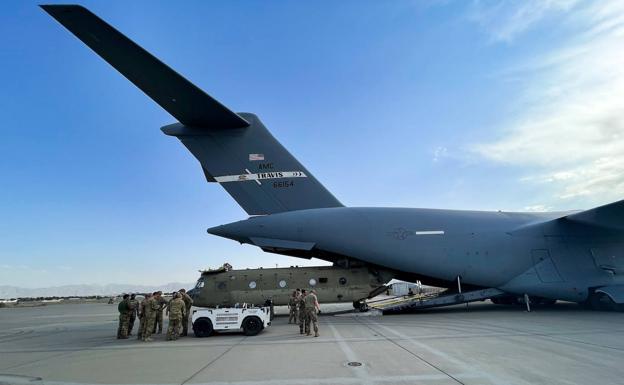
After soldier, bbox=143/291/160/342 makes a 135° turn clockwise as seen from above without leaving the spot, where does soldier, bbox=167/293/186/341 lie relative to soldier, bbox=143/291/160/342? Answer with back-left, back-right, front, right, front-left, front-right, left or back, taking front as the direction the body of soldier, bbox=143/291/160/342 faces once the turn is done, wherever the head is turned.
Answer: left

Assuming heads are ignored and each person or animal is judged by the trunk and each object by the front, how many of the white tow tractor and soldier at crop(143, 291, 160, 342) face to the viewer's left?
1

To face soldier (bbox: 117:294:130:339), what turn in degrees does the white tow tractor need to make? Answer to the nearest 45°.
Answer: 0° — it already faces them

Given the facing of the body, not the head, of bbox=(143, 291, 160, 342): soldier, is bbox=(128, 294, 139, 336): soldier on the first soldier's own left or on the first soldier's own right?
on the first soldier's own left

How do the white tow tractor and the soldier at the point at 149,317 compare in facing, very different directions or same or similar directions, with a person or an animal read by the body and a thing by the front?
very different directions

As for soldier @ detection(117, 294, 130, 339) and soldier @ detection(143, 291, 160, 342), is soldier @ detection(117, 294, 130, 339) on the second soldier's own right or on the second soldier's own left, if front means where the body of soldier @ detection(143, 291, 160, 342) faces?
on the second soldier's own left

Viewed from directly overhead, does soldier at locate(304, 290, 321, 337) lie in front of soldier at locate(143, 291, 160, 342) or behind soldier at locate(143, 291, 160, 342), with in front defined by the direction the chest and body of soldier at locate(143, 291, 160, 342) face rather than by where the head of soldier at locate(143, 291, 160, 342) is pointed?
in front

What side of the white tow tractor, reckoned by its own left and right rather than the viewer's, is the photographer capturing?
left

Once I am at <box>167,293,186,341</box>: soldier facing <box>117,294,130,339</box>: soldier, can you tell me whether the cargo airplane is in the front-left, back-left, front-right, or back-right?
back-right

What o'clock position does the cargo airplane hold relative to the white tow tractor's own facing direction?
The cargo airplane is roughly at 5 o'clock from the white tow tractor.
